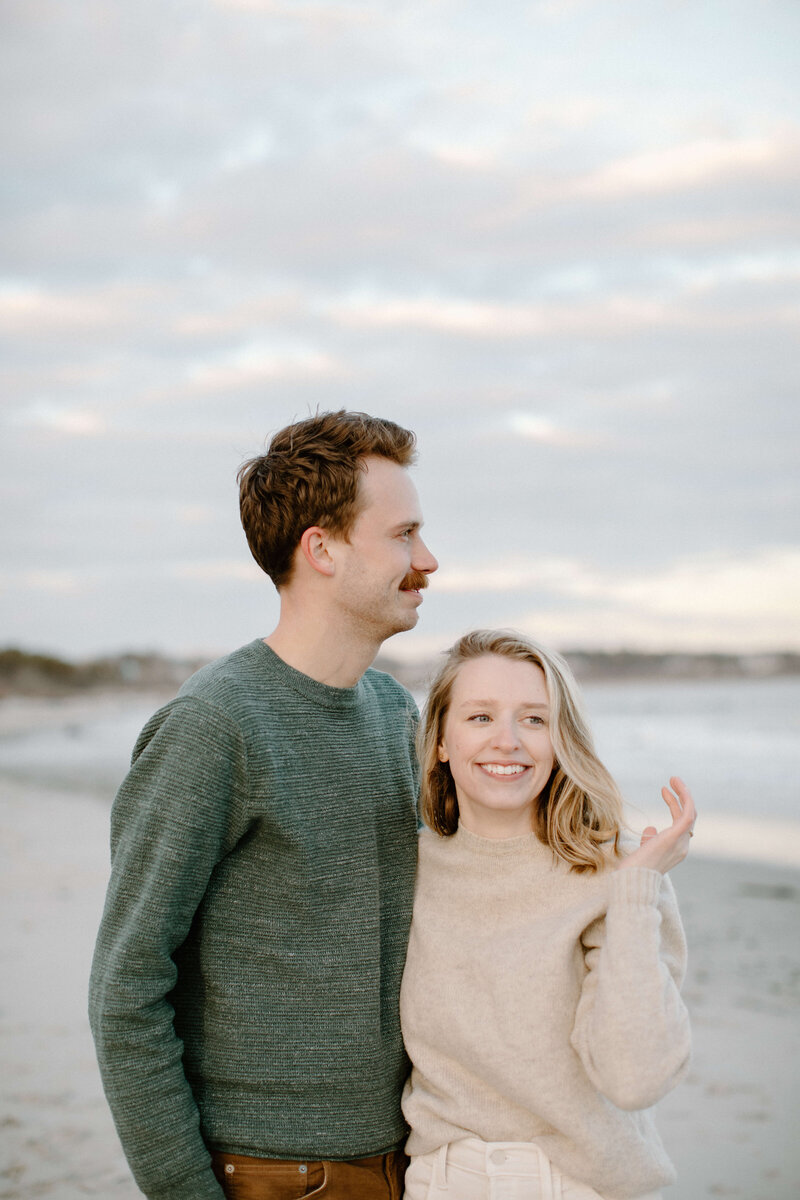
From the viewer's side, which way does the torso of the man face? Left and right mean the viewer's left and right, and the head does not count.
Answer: facing the viewer and to the right of the viewer

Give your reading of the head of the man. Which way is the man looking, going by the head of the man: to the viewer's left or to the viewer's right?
to the viewer's right
